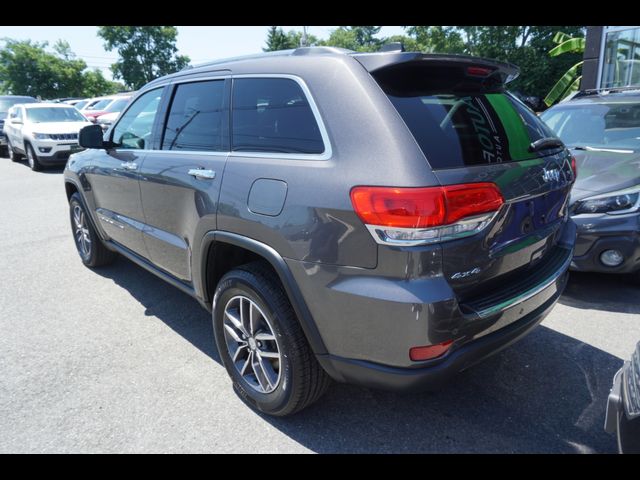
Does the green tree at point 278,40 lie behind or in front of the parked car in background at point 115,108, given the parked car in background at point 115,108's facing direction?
behind

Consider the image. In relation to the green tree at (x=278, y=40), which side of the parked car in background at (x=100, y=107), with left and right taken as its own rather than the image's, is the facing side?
back

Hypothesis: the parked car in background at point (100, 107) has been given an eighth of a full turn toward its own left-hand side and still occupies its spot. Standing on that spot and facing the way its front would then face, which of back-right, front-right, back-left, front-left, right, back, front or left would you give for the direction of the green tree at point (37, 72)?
back

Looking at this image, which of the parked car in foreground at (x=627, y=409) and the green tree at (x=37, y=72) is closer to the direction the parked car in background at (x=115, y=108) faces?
the parked car in foreground

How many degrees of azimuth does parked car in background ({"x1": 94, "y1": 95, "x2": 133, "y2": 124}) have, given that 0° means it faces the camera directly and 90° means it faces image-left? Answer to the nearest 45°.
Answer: approximately 45°

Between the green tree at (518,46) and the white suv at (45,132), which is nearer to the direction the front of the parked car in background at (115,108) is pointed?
the white suv

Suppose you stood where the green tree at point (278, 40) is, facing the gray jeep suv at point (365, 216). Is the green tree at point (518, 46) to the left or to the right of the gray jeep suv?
left

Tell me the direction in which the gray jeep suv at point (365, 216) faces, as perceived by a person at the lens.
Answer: facing away from the viewer and to the left of the viewer

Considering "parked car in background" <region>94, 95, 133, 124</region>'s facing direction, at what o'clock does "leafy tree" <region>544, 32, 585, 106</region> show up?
The leafy tree is roughly at 8 o'clock from the parked car in background.
